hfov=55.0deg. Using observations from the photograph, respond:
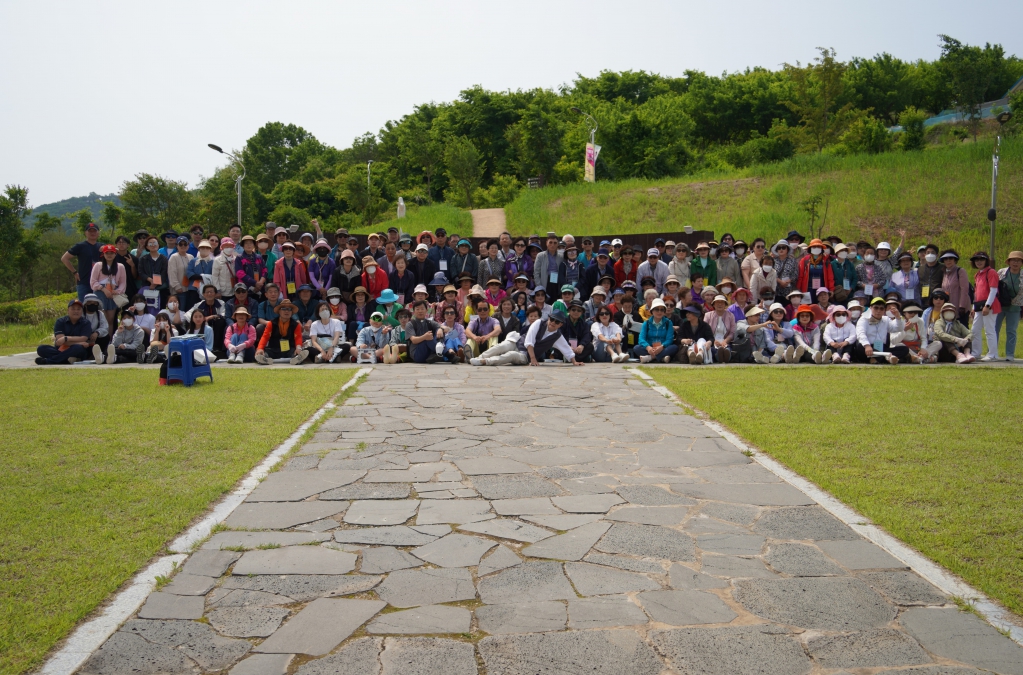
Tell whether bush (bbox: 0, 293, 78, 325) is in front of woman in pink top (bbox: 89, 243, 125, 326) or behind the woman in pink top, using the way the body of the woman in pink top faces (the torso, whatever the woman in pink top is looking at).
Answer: behind

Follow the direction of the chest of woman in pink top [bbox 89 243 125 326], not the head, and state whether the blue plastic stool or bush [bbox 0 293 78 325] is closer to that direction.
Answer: the blue plastic stool

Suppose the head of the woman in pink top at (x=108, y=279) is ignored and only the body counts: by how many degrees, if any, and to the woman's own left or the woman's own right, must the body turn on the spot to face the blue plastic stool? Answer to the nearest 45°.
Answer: approximately 45° to the woman's own left

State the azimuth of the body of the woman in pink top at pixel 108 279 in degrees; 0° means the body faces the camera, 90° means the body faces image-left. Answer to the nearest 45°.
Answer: approximately 0°

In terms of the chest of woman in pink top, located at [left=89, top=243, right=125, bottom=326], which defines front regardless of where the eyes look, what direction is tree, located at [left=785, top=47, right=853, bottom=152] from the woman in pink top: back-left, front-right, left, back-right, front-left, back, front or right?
back-left

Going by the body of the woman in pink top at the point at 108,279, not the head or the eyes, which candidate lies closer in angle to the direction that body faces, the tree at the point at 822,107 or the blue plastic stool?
the blue plastic stool
